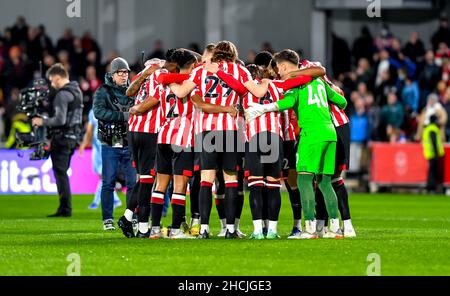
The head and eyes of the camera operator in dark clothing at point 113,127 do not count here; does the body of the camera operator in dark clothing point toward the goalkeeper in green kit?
yes

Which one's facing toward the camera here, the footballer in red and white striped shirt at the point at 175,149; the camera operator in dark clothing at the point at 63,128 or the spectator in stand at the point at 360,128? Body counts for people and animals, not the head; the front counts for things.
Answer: the spectator in stand

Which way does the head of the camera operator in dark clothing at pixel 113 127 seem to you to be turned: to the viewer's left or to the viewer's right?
to the viewer's right

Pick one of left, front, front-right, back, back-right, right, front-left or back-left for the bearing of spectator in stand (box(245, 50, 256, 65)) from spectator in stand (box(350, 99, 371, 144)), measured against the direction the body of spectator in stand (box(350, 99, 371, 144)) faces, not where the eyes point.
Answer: back-right

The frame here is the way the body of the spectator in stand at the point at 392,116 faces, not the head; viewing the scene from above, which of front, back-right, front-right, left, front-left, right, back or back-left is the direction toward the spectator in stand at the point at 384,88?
back

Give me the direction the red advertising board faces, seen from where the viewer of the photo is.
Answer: facing the viewer

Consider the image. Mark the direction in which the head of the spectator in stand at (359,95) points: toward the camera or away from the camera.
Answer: toward the camera

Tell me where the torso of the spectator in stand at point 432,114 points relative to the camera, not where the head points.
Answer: toward the camera

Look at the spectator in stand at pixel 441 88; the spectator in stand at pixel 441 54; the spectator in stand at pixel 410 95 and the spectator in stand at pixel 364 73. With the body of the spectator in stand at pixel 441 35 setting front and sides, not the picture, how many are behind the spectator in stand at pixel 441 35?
0

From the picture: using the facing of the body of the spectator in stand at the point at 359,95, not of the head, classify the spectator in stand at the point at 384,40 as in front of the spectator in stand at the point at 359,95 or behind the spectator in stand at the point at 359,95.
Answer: behind

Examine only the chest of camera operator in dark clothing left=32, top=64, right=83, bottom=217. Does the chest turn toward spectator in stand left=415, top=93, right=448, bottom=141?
no

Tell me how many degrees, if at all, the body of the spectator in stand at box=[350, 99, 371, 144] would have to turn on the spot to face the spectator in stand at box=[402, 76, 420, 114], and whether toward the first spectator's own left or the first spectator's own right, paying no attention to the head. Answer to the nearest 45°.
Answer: approximately 135° to the first spectator's own left

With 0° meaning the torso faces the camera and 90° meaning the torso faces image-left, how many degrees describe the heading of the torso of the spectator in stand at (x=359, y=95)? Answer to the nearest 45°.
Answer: approximately 0°

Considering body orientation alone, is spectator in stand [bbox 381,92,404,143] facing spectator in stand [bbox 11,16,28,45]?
no

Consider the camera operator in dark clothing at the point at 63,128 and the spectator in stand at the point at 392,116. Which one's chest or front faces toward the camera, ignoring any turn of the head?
the spectator in stand

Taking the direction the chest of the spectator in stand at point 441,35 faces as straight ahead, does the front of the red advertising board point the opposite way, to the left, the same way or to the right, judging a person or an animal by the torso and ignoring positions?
the same way

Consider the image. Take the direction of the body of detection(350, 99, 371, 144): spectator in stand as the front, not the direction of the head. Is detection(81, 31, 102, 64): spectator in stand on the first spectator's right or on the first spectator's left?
on the first spectator's right

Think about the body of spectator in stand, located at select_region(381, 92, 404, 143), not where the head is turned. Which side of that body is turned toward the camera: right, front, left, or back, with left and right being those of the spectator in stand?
front

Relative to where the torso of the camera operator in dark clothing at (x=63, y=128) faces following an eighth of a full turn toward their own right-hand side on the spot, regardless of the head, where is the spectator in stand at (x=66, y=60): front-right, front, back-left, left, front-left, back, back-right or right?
front-right
